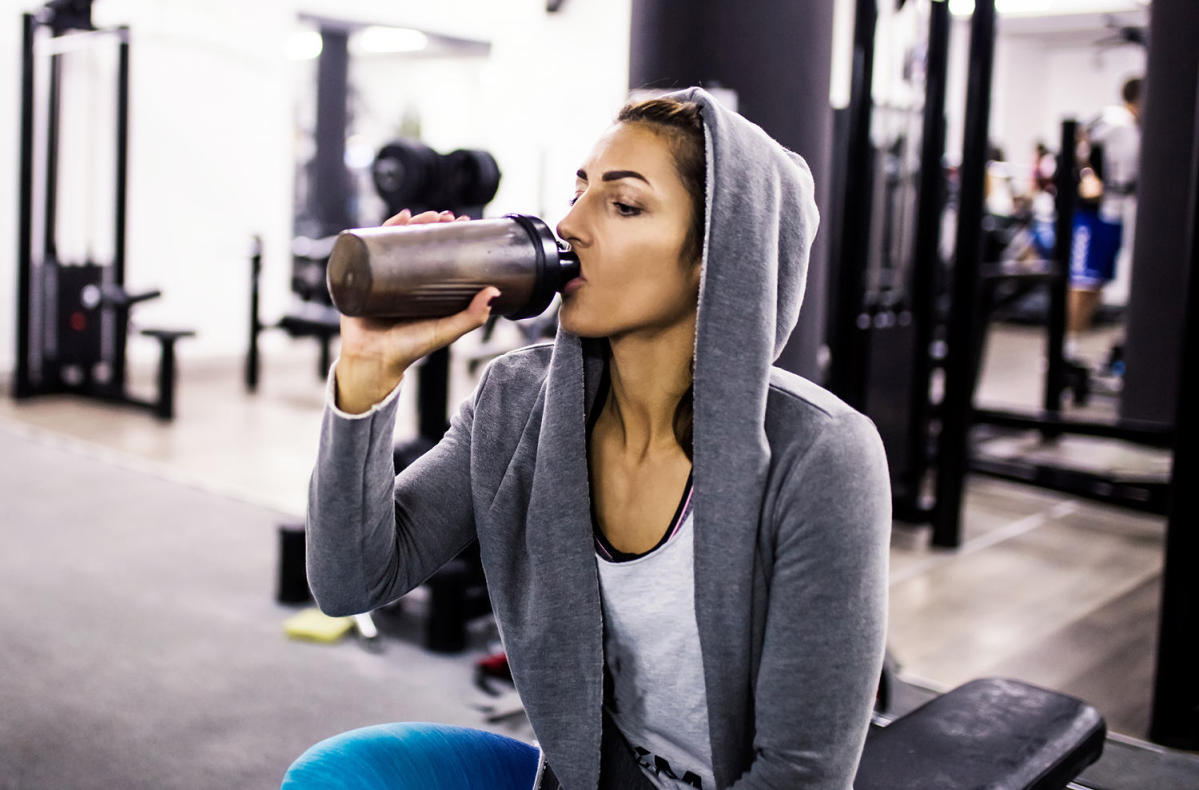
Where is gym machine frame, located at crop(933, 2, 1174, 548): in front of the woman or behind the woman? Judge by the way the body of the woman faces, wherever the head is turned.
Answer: behind

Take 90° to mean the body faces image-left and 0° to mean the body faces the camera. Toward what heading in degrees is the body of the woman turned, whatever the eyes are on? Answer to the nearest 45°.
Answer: approximately 45°

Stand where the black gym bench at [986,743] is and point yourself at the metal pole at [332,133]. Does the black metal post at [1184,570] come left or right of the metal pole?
right

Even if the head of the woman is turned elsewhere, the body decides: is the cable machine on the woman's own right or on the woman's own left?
on the woman's own right

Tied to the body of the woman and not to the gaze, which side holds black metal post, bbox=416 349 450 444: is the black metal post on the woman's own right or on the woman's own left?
on the woman's own right

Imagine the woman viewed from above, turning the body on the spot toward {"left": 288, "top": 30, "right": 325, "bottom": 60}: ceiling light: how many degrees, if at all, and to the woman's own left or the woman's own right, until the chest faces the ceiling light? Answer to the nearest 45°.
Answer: approximately 135° to the woman's own right
